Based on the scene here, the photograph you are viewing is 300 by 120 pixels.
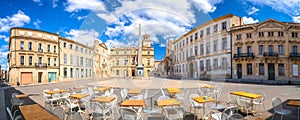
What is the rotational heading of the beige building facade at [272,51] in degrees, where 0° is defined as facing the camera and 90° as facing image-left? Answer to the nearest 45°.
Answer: approximately 0°

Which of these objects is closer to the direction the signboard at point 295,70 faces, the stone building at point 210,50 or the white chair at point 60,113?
the white chair

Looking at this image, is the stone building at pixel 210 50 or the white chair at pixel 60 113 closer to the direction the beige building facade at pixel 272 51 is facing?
the white chair

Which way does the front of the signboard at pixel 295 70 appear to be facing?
toward the camera

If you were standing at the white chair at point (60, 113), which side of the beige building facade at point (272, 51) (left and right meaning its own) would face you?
front

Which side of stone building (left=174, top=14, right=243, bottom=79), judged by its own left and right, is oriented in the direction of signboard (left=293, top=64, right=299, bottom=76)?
left

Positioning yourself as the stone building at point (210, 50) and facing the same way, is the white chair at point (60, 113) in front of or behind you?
in front

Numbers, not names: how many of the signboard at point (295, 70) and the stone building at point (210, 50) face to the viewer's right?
0

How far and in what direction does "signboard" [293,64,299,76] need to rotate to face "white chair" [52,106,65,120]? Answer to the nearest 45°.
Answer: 0° — it already faces it

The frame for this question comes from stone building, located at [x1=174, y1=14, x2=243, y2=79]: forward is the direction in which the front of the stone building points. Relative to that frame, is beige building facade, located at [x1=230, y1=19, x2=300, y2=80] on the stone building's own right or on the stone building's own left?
on the stone building's own left

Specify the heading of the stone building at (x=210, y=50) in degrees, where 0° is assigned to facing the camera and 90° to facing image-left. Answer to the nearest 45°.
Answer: approximately 45°
